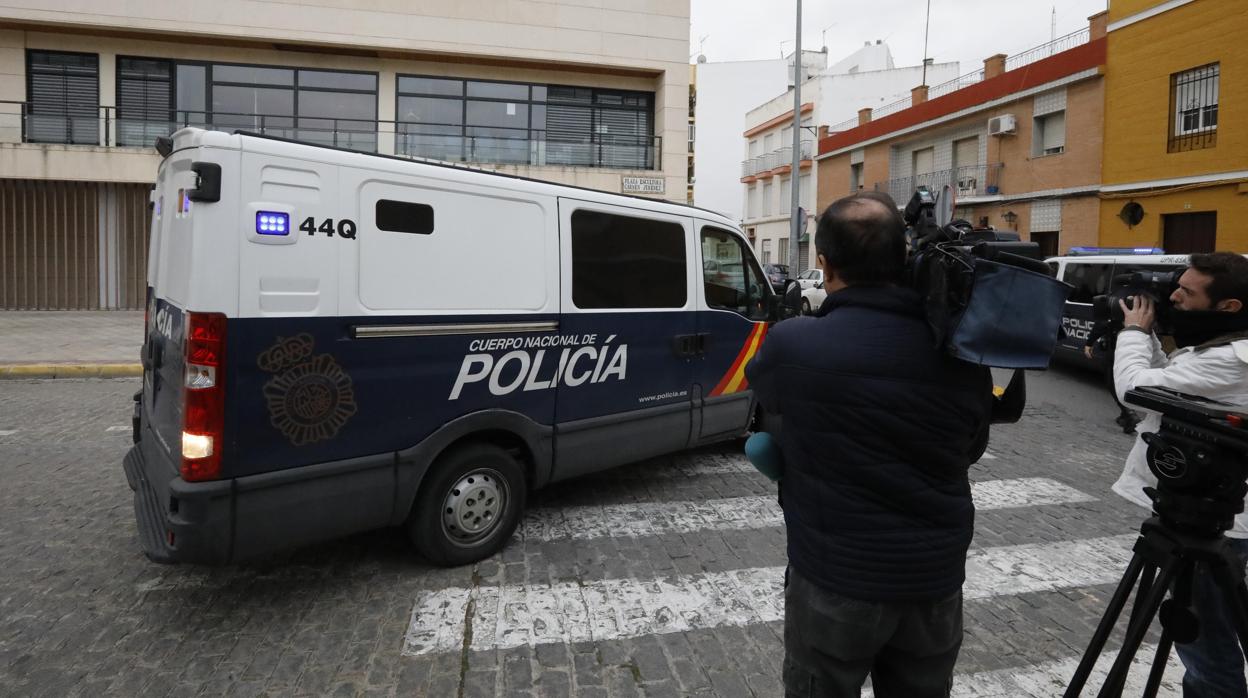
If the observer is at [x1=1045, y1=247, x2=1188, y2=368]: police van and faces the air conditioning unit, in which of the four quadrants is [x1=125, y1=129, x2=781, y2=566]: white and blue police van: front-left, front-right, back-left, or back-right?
back-left

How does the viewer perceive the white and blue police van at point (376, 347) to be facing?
facing away from the viewer and to the right of the viewer

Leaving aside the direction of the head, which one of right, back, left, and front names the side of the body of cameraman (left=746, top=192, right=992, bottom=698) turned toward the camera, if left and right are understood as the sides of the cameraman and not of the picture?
back

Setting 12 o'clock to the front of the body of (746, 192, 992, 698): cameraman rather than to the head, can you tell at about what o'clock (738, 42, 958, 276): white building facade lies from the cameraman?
The white building facade is roughly at 12 o'clock from the cameraman.

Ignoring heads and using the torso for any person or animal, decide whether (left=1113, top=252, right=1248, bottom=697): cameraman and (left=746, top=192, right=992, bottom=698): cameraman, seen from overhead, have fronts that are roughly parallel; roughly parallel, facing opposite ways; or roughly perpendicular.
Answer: roughly perpendicular

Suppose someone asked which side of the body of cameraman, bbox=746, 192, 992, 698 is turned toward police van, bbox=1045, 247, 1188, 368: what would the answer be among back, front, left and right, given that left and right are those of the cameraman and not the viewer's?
front

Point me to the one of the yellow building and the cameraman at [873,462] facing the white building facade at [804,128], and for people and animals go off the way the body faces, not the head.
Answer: the cameraman

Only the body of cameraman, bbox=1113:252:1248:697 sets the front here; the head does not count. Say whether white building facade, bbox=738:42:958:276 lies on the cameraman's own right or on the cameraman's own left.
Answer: on the cameraman's own right

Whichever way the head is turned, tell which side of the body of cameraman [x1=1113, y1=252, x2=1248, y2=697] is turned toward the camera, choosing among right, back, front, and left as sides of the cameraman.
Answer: left

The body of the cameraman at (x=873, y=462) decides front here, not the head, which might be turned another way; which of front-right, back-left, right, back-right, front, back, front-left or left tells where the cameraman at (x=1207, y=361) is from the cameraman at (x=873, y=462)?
front-right

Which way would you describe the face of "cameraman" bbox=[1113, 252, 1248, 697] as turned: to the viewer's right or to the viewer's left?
to the viewer's left
